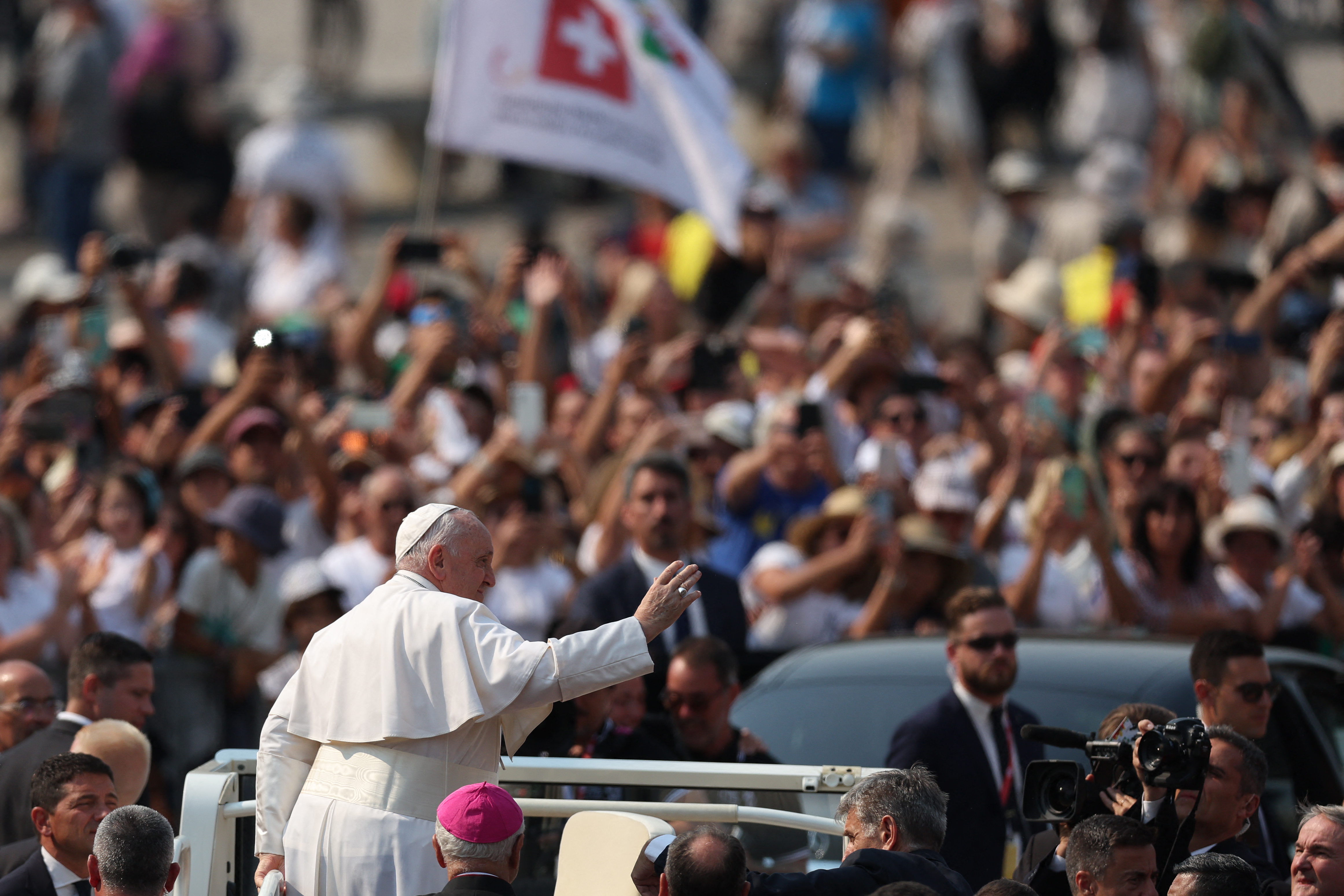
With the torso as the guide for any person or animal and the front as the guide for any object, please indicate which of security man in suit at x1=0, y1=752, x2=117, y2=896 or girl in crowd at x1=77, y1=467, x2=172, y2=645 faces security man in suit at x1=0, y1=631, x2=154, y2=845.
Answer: the girl in crowd

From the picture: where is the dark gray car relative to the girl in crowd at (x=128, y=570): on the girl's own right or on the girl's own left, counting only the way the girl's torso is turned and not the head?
on the girl's own left

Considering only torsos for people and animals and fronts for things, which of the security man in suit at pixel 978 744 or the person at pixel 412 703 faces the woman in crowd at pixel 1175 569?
the person

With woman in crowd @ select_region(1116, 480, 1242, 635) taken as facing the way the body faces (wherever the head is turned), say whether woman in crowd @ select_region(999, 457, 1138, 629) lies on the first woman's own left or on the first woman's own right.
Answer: on the first woman's own right

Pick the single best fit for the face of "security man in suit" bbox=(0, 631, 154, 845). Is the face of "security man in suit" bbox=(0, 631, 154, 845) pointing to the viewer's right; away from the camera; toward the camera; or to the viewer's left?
to the viewer's right

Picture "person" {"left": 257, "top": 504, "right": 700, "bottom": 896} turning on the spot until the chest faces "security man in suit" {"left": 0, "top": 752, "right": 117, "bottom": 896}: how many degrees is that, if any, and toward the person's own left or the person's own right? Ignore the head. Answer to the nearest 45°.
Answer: approximately 135° to the person's own left

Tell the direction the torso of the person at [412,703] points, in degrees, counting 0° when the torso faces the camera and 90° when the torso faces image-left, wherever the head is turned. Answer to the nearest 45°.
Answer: approximately 225°

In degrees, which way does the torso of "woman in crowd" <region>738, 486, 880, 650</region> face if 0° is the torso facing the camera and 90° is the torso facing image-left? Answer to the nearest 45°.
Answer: approximately 45°

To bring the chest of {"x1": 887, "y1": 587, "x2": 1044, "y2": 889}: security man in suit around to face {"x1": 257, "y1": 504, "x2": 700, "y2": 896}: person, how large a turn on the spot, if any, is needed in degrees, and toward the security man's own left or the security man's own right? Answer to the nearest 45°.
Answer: approximately 90° to the security man's own right

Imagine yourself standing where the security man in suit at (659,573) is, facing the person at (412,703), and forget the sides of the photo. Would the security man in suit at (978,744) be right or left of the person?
left

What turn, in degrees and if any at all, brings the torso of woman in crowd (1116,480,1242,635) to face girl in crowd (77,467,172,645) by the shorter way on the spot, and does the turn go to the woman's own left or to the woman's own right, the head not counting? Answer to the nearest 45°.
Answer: approximately 90° to the woman's own right
